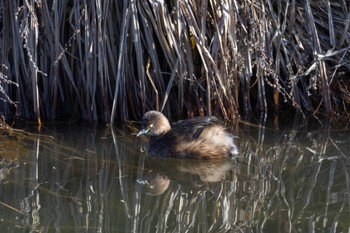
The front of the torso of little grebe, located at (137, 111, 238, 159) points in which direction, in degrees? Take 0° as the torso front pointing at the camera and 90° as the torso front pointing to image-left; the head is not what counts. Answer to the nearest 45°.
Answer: approximately 90°
